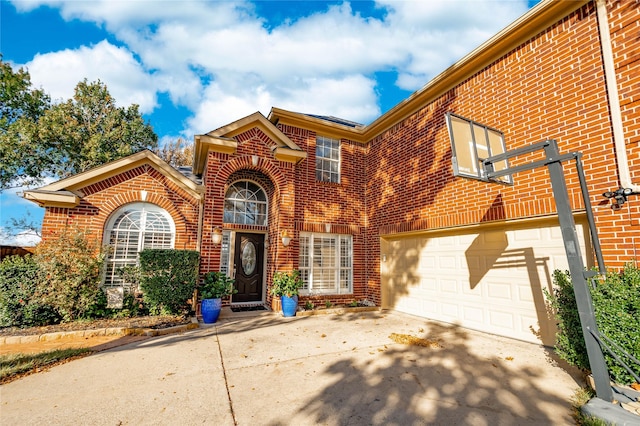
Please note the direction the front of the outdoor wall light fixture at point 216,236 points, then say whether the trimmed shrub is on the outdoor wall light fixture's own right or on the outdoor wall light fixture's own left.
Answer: on the outdoor wall light fixture's own right

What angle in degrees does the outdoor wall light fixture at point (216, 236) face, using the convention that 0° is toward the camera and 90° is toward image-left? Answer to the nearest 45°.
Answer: approximately 0°

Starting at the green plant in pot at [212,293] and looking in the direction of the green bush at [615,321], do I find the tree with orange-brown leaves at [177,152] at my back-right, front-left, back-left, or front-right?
back-left

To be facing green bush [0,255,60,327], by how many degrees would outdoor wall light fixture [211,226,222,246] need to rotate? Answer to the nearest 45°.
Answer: approximately 90° to its right

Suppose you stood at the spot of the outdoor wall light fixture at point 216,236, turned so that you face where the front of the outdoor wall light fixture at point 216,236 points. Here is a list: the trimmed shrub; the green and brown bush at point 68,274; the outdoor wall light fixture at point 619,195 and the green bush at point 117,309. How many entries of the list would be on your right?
3

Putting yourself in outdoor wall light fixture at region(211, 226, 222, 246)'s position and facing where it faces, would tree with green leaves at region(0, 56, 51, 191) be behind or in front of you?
behind

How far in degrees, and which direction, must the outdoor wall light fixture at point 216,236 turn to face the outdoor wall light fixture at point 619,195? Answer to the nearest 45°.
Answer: approximately 45° to its left

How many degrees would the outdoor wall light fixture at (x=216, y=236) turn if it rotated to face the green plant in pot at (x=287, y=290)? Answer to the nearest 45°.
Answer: approximately 90° to its left

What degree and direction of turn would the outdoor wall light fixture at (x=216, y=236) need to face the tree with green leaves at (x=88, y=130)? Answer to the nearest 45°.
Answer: approximately 135° to its right
